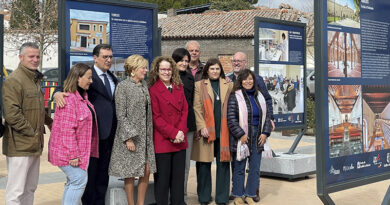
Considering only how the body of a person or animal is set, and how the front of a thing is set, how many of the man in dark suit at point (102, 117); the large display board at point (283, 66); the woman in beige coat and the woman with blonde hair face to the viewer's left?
0

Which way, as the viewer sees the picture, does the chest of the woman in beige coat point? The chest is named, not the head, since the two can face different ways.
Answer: toward the camera

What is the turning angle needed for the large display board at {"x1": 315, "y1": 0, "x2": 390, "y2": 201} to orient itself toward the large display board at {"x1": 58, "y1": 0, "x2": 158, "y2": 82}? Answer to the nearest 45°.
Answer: approximately 135° to its right

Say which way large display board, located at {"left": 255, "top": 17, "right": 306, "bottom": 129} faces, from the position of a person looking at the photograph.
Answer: facing the viewer and to the right of the viewer

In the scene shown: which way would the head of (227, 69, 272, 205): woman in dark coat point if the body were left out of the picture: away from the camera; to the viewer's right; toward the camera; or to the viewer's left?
toward the camera

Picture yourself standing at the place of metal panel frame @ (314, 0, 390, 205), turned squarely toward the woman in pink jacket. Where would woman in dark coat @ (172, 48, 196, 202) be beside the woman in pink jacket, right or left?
right

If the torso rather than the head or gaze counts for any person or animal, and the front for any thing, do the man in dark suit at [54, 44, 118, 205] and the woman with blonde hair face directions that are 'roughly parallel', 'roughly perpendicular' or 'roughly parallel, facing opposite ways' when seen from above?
roughly parallel

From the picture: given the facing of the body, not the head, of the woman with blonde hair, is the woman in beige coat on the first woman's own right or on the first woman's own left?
on the first woman's own left

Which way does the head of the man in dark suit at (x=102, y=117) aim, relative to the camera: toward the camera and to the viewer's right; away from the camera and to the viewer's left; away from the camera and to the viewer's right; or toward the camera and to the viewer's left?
toward the camera and to the viewer's right

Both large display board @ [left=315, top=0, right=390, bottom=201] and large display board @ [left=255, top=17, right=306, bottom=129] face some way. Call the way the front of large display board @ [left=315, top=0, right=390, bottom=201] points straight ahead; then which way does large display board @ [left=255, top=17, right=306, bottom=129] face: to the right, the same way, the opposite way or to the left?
the same way

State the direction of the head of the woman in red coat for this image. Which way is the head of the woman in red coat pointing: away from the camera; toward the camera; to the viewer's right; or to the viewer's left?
toward the camera

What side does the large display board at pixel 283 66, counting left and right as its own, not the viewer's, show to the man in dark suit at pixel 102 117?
right
